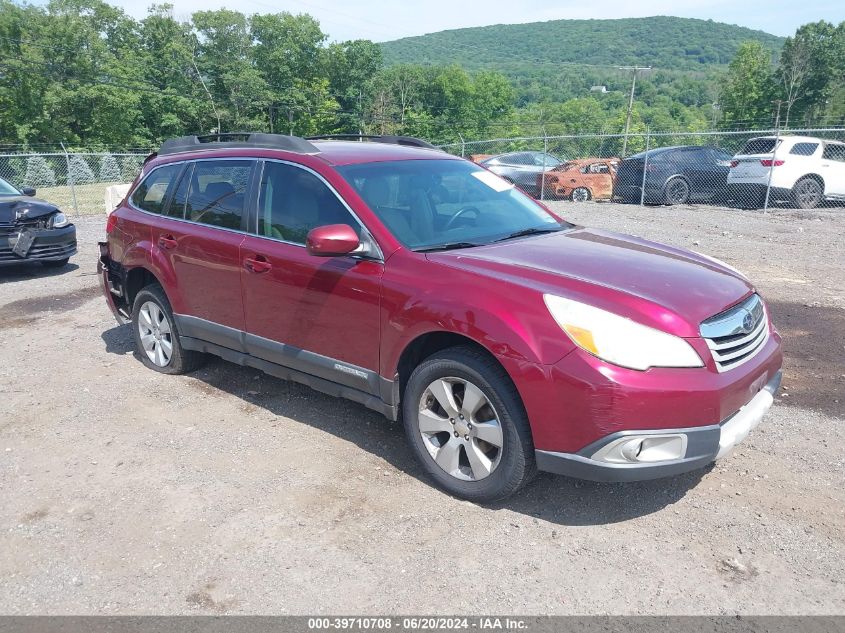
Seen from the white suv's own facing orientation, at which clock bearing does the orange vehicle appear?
The orange vehicle is roughly at 8 o'clock from the white suv.

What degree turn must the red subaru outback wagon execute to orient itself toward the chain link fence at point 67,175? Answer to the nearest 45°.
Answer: approximately 180°

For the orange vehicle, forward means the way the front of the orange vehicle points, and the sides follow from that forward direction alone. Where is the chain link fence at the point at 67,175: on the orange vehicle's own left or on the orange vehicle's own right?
on the orange vehicle's own left

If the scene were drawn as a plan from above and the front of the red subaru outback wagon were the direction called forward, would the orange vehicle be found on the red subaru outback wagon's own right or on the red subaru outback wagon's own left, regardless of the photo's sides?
on the red subaru outback wagon's own left

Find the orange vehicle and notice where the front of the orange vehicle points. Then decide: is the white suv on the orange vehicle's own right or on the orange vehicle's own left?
on the orange vehicle's own right

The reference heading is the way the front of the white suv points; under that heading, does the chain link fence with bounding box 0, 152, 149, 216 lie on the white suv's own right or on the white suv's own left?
on the white suv's own left

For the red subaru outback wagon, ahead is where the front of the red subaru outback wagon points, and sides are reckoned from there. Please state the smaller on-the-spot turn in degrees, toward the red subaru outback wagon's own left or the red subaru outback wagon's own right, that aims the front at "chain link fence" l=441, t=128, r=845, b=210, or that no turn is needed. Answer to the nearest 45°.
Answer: approximately 90° to the red subaru outback wagon's own left

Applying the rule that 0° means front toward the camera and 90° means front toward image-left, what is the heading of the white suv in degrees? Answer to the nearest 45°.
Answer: approximately 225°

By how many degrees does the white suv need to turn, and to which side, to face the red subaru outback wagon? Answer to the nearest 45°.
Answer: approximately 135° to its right

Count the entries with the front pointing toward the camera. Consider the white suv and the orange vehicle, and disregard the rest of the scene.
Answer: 0

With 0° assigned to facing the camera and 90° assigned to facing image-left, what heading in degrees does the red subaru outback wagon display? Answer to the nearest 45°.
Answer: approximately 315°
